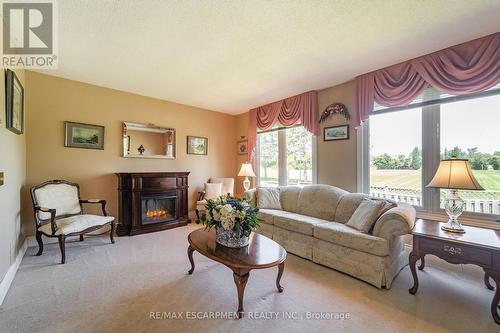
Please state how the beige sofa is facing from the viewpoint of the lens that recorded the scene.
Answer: facing the viewer and to the left of the viewer

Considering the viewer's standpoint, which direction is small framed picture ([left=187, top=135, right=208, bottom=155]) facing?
facing the viewer and to the right of the viewer

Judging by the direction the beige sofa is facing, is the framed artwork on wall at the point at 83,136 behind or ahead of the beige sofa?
ahead

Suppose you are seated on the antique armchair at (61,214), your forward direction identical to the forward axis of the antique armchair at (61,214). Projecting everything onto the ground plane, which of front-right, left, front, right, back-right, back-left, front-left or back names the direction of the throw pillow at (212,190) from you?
front-left

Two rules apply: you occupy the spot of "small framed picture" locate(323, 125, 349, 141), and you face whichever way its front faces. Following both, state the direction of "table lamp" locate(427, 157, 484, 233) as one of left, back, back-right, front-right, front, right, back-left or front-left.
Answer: left

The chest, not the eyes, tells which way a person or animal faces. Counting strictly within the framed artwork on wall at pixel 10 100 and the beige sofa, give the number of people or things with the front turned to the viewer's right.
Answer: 1

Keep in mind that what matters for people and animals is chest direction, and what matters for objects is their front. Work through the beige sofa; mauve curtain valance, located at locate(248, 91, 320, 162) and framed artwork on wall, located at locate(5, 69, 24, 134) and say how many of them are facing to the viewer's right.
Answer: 1

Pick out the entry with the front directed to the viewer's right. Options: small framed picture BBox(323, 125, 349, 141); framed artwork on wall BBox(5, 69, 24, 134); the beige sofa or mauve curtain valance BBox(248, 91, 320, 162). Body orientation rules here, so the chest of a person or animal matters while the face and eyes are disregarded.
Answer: the framed artwork on wall

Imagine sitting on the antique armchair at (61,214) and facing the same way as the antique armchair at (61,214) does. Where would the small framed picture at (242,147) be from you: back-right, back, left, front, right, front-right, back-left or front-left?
front-left

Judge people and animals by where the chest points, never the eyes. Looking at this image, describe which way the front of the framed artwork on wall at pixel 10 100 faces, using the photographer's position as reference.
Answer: facing to the right of the viewer

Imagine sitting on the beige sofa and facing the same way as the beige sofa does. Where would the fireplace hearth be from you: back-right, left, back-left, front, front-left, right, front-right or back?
front-right

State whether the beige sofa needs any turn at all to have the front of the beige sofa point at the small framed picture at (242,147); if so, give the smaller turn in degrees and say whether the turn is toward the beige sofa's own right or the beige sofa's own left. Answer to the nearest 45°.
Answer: approximately 90° to the beige sofa's own right
